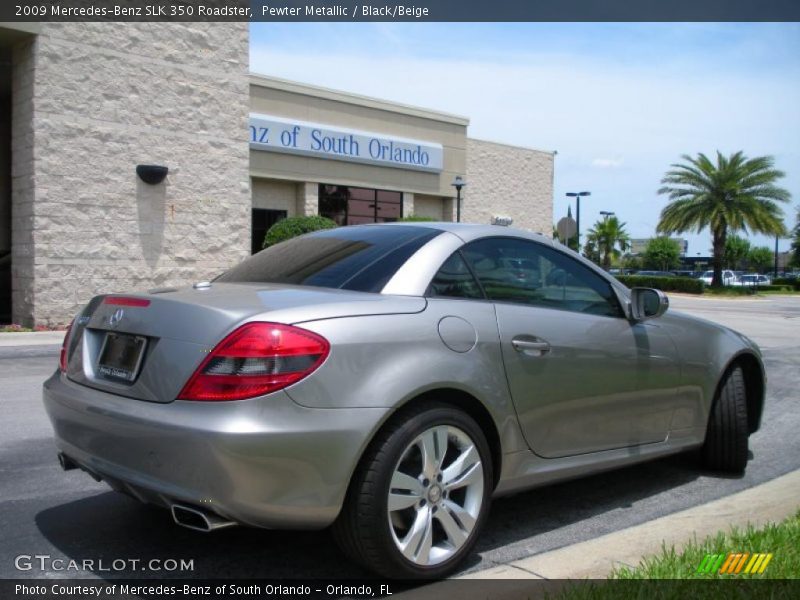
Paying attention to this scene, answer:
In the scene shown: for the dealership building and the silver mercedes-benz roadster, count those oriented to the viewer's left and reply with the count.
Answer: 0

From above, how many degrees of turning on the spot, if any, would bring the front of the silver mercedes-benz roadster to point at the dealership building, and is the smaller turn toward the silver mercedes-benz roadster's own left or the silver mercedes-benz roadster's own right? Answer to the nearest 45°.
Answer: approximately 90° to the silver mercedes-benz roadster's own left

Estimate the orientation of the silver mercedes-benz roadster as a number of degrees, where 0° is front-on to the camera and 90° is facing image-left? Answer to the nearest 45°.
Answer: approximately 225°

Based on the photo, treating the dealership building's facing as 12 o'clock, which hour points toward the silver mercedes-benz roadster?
The silver mercedes-benz roadster is roughly at 1 o'clock from the dealership building.

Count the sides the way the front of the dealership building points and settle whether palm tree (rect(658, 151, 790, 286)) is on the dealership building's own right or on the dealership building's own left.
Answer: on the dealership building's own left

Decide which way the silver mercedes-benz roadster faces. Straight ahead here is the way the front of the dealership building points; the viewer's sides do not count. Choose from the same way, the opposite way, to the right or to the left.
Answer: to the left

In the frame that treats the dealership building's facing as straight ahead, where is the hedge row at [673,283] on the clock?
The hedge row is roughly at 9 o'clock from the dealership building.

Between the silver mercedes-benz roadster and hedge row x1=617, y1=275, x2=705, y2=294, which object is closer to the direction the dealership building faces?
the silver mercedes-benz roadster

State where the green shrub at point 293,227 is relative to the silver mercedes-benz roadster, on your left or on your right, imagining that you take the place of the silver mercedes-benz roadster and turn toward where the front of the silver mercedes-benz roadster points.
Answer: on your left

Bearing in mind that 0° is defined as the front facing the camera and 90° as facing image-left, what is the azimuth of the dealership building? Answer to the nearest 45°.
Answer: approximately 315°

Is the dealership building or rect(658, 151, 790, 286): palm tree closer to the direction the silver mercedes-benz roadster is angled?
the palm tree

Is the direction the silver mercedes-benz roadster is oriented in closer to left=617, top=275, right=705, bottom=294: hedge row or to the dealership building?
the hedge row
